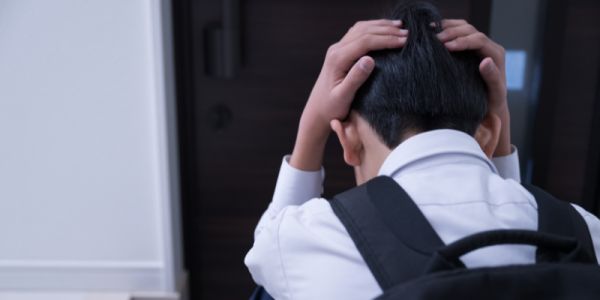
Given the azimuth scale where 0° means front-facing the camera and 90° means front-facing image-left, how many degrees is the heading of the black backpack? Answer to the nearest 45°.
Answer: approximately 0°

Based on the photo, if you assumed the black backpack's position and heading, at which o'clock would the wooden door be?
The wooden door is roughly at 5 o'clock from the black backpack.
